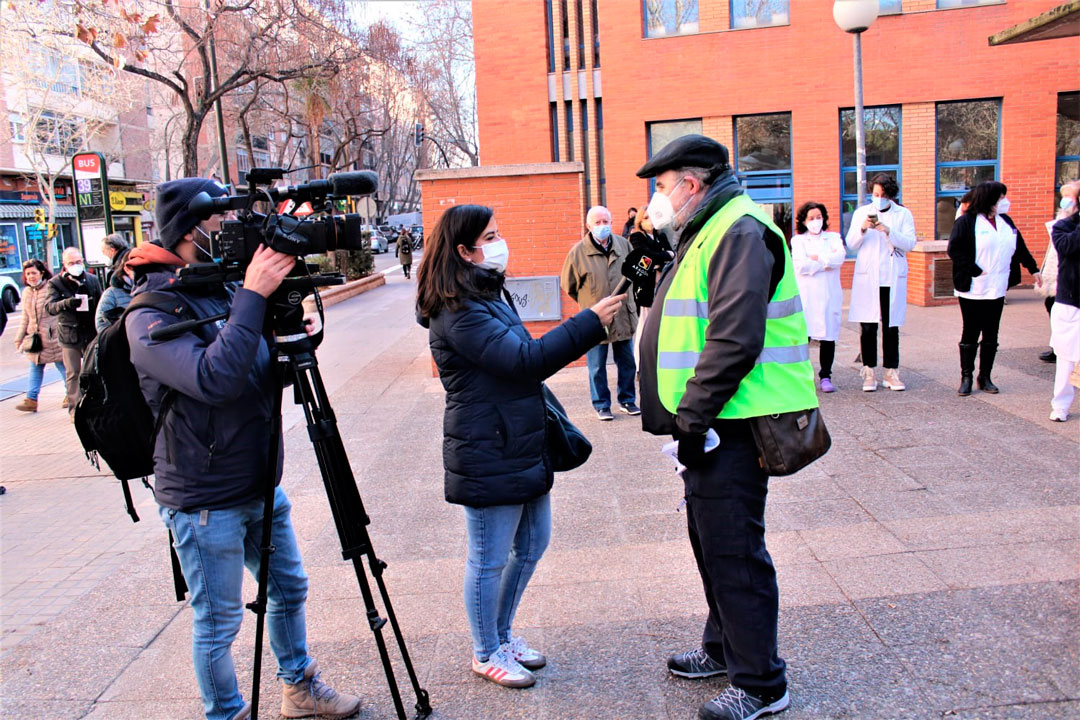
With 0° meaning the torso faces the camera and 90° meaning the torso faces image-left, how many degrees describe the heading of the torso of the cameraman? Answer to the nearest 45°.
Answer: approximately 270°

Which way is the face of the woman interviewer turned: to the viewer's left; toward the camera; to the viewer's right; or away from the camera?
to the viewer's right

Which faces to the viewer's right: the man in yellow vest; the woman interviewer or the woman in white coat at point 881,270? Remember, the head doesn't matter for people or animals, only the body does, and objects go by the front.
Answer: the woman interviewer

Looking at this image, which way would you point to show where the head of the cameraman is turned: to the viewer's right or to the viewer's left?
to the viewer's right

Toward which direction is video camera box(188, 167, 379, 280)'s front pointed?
to the viewer's right

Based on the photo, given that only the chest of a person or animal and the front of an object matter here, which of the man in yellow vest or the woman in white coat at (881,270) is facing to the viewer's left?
the man in yellow vest

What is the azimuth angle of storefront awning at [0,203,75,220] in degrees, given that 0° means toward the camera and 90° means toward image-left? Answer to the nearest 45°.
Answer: approximately 315°

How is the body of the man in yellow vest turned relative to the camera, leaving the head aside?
to the viewer's left
